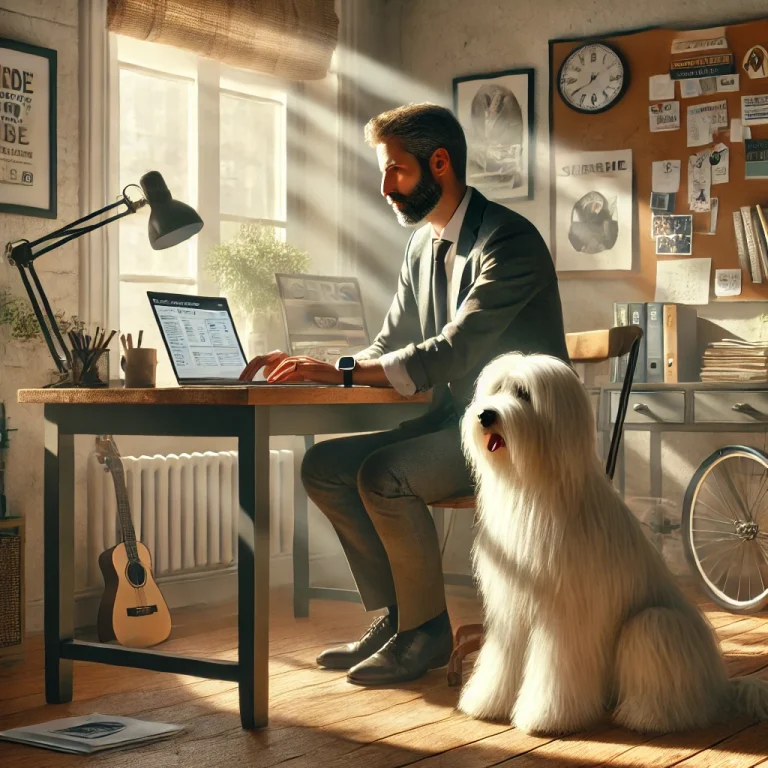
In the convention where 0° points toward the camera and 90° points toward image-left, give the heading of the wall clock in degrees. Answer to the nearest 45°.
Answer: approximately 0°

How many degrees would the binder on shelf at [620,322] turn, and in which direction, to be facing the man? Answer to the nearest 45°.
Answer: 0° — it already faces them

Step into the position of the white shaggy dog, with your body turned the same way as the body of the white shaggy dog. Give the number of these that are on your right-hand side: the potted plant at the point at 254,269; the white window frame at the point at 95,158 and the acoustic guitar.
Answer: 3

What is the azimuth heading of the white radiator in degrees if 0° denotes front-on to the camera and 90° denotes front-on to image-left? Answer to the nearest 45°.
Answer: approximately 315°

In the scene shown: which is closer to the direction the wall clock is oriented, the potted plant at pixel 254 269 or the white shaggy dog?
the white shaggy dog

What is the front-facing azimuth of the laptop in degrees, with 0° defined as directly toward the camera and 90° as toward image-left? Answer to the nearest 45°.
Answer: approximately 315°

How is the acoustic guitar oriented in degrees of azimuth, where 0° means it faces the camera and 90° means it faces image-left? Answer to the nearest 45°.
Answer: approximately 315°

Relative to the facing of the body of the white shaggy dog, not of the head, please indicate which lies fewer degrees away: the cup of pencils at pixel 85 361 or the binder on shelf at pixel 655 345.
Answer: the cup of pencils
